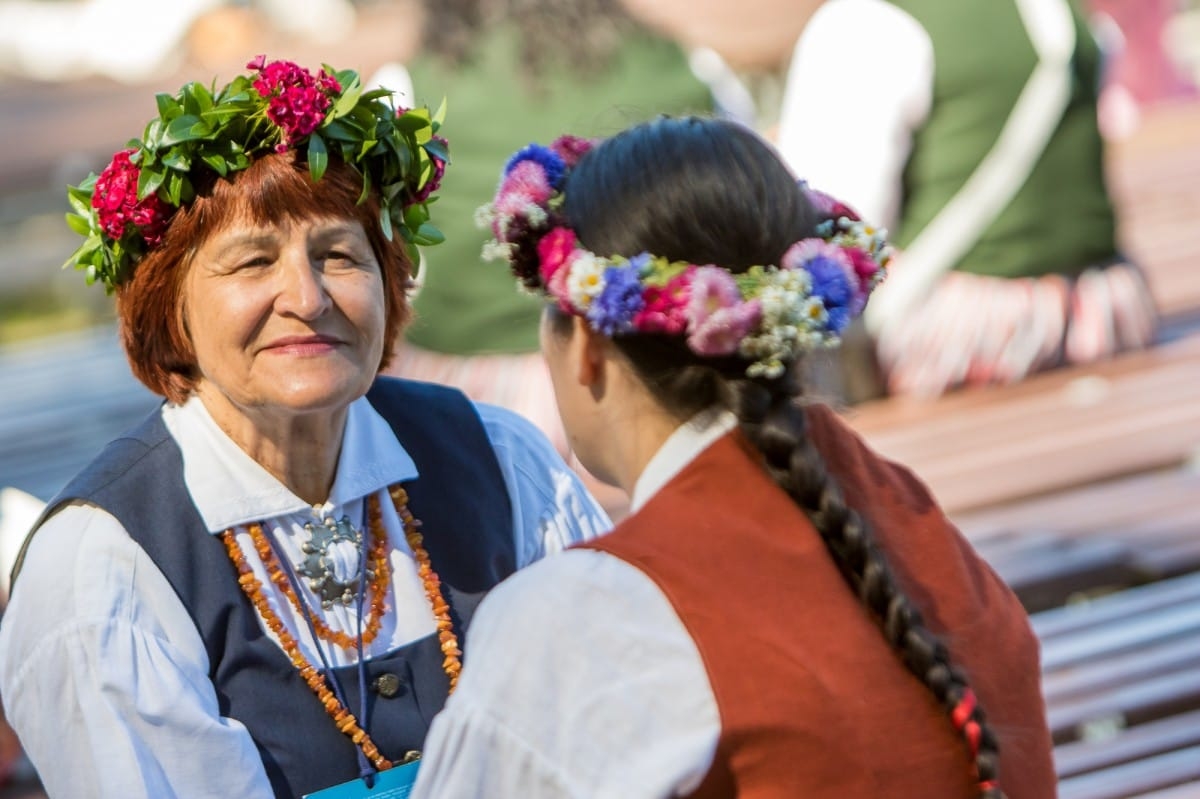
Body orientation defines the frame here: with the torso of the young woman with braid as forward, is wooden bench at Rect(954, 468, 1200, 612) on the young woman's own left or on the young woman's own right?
on the young woman's own right

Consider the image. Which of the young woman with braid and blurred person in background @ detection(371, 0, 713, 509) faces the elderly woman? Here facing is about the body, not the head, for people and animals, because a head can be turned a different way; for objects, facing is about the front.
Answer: the young woman with braid

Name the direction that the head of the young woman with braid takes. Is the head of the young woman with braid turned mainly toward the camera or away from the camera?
away from the camera

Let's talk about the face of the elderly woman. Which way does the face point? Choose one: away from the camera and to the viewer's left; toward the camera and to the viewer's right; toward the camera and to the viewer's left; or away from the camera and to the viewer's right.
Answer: toward the camera and to the viewer's right

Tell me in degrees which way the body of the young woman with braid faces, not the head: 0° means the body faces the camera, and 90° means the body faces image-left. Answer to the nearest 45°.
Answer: approximately 135°

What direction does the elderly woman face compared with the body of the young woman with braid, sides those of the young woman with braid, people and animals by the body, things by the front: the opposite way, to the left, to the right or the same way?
the opposite way

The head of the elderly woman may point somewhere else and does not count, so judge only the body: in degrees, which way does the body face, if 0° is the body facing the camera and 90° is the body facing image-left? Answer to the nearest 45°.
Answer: approximately 315°

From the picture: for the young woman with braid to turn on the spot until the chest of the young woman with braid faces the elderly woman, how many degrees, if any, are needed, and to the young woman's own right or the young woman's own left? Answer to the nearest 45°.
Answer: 0° — they already face them
